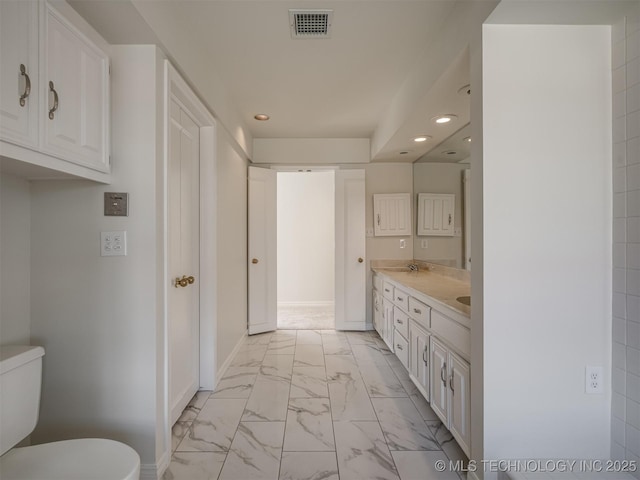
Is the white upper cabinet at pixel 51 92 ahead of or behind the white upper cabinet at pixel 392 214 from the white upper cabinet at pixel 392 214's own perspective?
ahead

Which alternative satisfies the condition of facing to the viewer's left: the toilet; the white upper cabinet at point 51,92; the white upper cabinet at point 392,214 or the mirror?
the mirror

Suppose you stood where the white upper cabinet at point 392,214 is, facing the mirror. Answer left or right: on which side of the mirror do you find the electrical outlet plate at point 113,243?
right

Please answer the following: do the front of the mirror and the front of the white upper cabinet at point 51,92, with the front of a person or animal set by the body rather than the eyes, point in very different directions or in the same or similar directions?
very different directions

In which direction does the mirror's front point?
to the viewer's left

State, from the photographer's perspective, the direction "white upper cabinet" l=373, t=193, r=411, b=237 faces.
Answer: facing the viewer

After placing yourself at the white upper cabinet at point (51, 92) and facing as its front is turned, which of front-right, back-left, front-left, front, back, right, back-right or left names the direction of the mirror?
front-left

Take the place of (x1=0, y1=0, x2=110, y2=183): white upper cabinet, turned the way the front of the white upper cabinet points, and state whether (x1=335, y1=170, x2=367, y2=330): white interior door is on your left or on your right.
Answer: on your left

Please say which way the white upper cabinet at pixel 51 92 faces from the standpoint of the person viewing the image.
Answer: facing the viewer and to the right of the viewer

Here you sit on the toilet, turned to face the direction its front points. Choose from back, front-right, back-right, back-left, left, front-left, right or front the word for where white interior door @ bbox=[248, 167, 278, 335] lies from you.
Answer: left

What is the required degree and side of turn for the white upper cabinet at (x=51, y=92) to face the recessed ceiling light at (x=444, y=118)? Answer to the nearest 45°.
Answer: approximately 45° to its left

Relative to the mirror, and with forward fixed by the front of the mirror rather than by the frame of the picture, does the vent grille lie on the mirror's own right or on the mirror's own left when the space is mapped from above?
on the mirror's own left
